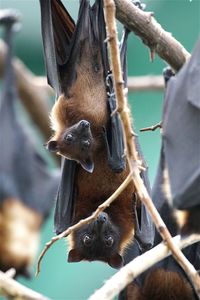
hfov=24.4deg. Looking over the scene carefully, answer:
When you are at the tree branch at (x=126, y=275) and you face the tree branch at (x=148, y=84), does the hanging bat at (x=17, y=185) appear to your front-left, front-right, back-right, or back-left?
front-left

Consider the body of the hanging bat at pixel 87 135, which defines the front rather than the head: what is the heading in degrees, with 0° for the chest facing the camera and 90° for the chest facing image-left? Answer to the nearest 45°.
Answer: approximately 0°
